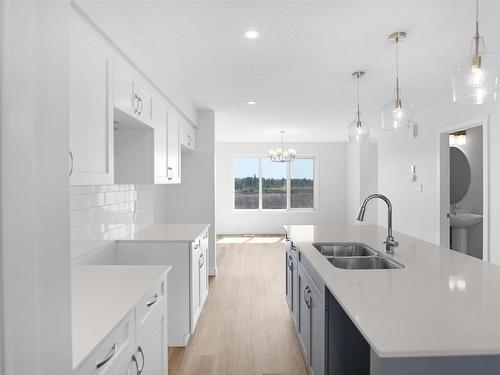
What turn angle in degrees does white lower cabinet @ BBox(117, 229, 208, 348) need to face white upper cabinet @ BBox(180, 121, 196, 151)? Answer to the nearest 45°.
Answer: approximately 90° to its left

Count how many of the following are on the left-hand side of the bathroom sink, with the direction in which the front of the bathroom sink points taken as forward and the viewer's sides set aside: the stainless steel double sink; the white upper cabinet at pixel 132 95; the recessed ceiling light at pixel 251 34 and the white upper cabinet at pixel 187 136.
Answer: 0

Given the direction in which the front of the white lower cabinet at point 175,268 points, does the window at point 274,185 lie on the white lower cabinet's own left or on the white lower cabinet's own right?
on the white lower cabinet's own left

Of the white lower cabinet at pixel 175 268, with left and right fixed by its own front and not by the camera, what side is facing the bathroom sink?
front

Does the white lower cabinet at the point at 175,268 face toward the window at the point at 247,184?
no

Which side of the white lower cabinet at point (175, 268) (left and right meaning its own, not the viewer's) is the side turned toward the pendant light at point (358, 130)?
front

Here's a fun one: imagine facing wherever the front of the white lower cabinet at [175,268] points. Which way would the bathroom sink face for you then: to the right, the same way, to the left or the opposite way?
to the right

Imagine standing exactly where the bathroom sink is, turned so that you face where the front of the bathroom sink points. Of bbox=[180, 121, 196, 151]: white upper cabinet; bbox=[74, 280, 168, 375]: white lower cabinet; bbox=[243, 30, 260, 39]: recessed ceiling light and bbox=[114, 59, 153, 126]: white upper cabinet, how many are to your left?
0

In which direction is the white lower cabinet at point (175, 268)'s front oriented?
to the viewer's right

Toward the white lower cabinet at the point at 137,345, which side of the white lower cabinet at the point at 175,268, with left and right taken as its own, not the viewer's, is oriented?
right

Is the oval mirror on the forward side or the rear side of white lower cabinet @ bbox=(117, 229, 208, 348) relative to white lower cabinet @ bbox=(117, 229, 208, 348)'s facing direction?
on the forward side

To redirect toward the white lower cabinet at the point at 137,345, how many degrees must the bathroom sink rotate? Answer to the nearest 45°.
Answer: approximately 45° to its right

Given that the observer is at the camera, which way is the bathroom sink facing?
facing the viewer and to the right of the viewer

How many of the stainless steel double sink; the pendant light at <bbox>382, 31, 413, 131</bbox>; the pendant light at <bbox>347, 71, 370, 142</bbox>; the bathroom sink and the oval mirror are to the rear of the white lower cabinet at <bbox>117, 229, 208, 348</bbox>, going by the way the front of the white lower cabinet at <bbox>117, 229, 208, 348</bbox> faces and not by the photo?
0

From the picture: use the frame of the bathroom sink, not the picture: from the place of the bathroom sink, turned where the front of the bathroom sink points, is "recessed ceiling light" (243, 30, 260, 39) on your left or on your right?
on your right

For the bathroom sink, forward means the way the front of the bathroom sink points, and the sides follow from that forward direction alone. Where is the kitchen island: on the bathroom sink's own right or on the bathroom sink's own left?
on the bathroom sink's own right
